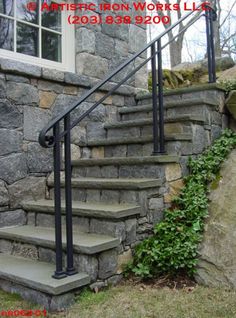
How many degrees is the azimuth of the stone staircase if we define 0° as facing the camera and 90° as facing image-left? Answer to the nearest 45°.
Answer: approximately 45°
